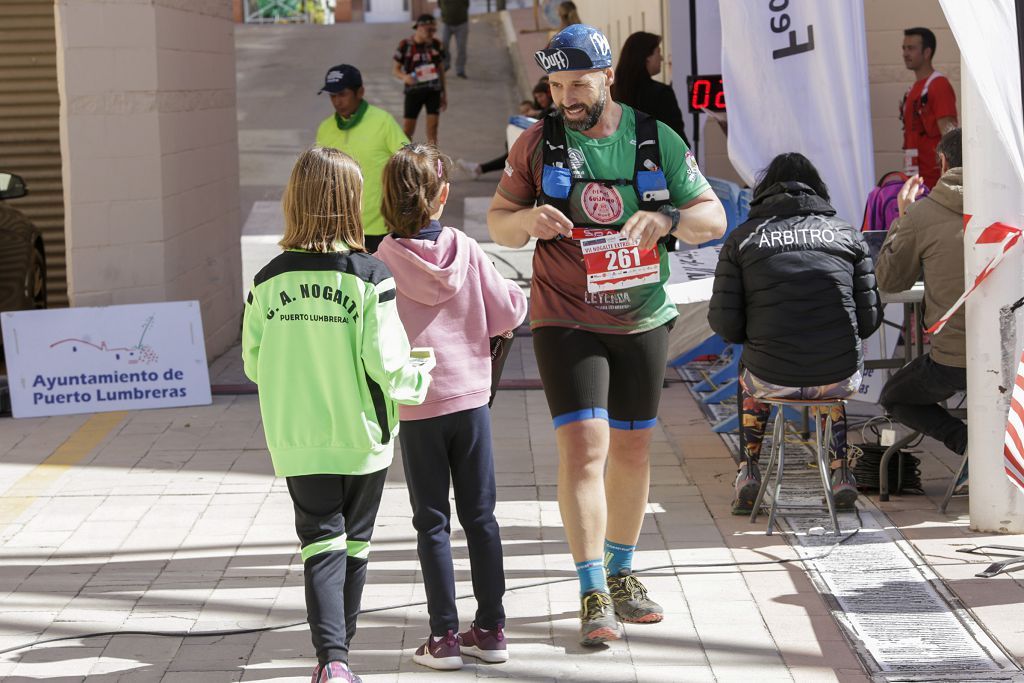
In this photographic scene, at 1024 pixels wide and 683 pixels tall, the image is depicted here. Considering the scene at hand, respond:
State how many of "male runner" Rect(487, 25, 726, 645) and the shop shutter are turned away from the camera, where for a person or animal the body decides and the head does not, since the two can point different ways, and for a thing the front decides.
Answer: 0

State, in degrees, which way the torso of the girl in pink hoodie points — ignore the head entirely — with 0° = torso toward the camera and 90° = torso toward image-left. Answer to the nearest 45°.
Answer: approximately 225°

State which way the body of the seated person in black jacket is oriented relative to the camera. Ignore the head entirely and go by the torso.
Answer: away from the camera

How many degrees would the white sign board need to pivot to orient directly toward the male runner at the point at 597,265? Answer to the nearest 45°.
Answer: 0° — it already faces them

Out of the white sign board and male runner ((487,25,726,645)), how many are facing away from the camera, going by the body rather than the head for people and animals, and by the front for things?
0

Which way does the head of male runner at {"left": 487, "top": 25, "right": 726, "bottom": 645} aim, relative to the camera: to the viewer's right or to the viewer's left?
to the viewer's left

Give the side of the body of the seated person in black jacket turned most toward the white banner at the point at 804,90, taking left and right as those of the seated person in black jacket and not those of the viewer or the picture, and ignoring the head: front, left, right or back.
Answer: front

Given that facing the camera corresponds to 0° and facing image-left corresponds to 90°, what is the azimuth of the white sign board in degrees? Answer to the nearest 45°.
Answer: approximately 0°

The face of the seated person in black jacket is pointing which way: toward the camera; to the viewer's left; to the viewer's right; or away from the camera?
away from the camera
